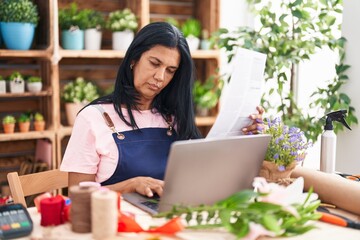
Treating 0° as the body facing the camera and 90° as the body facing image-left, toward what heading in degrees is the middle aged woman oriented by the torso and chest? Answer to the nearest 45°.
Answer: approximately 315°

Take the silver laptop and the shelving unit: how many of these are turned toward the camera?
1

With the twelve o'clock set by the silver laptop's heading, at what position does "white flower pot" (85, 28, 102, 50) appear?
The white flower pot is roughly at 1 o'clock from the silver laptop.

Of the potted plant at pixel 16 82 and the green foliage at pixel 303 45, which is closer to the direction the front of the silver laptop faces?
the potted plant

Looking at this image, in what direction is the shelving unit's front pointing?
toward the camera

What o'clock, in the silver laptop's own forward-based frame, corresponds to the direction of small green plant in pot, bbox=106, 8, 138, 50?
The small green plant in pot is roughly at 1 o'clock from the silver laptop.

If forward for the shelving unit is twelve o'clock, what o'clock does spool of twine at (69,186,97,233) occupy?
The spool of twine is roughly at 12 o'clock from the shelving unit.

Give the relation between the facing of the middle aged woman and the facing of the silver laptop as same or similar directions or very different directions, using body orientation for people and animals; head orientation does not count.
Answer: very different directions

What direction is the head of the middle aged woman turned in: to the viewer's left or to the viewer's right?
to the viewer's right

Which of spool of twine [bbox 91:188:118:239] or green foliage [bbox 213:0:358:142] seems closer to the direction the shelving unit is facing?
the spool of twine

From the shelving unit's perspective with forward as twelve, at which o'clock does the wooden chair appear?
The wooden chair is roughly at 12 o'clock from the shelving unit.

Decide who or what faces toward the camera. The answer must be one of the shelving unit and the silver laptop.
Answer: the shelving unit

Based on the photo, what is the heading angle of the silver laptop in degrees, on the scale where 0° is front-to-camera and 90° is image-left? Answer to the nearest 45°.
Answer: approximately 135°

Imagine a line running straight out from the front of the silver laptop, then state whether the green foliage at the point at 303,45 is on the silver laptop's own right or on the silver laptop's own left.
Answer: on the silver laptop's own right
